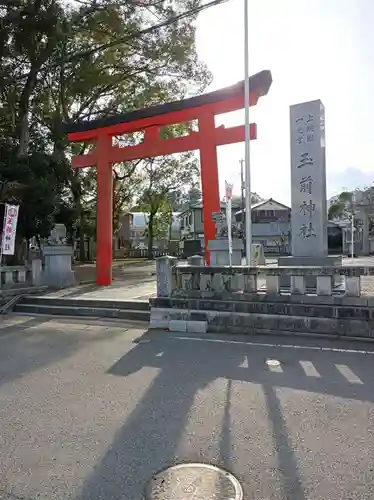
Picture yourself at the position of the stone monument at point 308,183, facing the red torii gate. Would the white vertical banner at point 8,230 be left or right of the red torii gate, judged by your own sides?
left

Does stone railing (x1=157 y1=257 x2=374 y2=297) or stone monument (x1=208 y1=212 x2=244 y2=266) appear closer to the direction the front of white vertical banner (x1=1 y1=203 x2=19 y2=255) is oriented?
the stone railing

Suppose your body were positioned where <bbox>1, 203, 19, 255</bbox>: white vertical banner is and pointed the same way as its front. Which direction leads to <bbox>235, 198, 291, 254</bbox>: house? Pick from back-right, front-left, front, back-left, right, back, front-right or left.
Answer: back-left

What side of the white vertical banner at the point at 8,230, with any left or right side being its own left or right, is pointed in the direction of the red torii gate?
left

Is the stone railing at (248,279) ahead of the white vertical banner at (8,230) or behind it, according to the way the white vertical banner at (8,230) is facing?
ahead

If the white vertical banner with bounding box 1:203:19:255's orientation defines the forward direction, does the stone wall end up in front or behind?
in front

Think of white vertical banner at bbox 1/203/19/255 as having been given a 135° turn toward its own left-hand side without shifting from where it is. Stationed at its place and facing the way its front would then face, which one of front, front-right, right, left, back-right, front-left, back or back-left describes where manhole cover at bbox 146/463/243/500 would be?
back-right

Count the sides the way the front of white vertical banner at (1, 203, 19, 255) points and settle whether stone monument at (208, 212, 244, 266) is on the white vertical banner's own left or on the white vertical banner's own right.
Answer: on the white vertical banner's own left

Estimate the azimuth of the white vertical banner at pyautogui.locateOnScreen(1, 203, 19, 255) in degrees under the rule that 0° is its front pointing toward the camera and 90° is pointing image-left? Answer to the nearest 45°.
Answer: approximately 0°
